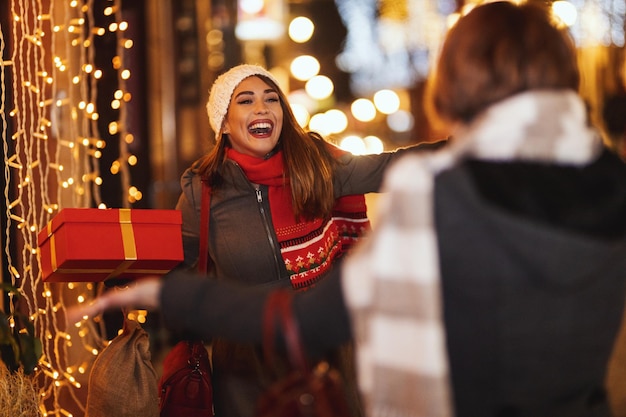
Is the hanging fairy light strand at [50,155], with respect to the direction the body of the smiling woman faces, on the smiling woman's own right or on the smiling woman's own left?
on the smiling woman's own right

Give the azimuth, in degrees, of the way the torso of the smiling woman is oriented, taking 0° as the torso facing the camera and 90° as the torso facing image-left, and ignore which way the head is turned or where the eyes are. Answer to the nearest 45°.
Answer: approximately 0°
